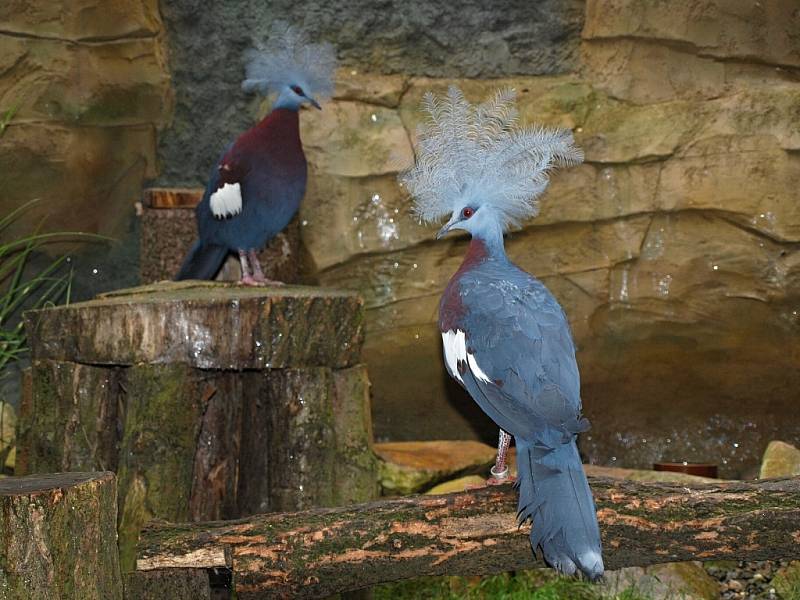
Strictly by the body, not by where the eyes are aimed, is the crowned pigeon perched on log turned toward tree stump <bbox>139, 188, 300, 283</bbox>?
yes

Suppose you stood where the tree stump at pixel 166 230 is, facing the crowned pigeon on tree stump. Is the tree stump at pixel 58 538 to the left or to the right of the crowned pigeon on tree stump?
right

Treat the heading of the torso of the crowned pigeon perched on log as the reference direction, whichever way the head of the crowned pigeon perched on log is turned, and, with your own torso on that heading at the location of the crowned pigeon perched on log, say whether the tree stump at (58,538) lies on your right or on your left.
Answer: on your left

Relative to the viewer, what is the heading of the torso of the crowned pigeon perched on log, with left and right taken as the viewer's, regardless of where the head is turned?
facing away from the viewer and to the left of the viewer
